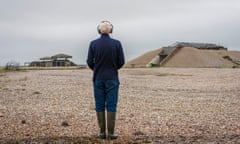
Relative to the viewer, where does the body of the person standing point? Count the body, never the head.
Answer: away from the camera
